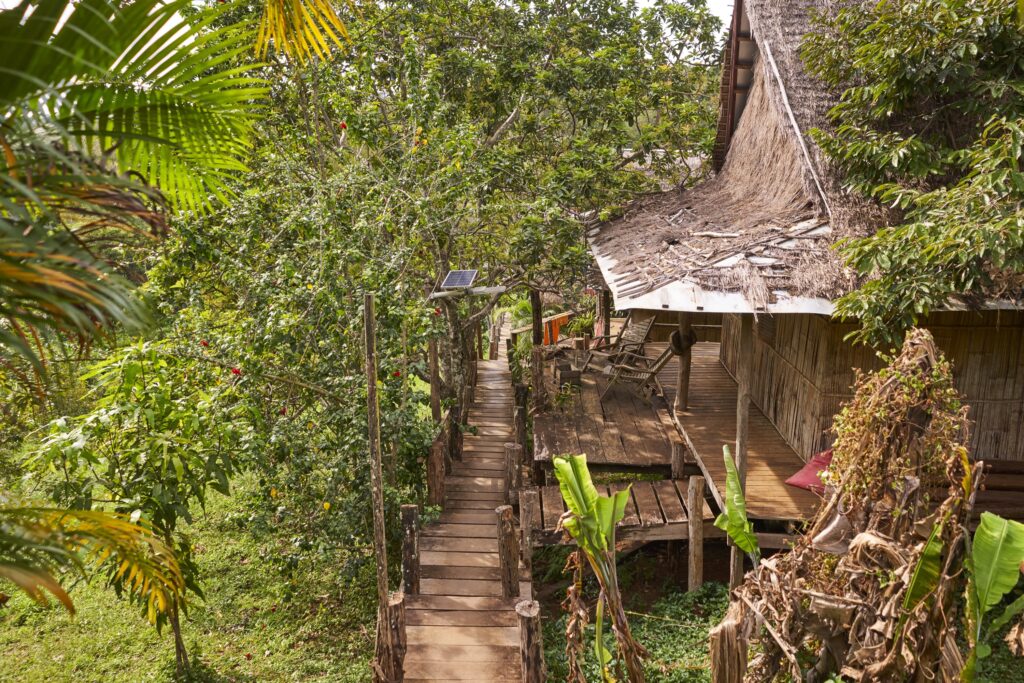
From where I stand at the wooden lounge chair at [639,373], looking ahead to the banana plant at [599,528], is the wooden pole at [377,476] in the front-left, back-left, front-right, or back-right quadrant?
front-right

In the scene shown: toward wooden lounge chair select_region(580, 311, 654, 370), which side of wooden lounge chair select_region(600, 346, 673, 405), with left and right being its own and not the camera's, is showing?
right

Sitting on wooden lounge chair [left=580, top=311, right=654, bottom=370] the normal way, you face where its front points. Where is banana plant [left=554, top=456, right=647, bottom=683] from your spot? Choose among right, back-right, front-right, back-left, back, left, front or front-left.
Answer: front-left

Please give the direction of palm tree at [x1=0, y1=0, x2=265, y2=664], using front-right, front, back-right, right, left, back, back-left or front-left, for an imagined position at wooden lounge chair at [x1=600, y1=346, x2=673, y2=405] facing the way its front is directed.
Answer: left

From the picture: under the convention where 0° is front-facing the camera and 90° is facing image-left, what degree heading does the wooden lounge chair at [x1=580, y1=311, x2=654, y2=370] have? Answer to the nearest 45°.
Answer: approximately 45°

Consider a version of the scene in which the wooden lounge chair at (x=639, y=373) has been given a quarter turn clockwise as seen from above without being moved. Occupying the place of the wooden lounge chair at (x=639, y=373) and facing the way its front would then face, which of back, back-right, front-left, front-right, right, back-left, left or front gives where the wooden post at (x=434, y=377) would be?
back-left

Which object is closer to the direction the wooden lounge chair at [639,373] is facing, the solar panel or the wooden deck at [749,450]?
the solar panel

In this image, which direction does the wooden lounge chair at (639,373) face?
to the viewer's left

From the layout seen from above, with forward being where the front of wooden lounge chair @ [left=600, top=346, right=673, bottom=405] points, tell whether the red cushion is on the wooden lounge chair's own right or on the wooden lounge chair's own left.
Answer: on the wooden lounge chair's own left

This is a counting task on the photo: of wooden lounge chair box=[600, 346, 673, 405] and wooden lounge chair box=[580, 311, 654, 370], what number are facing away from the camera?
0

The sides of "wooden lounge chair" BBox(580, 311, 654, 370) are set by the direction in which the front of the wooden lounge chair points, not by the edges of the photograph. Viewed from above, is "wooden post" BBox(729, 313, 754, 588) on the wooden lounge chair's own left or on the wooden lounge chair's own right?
on the wooden lounge chair's own left

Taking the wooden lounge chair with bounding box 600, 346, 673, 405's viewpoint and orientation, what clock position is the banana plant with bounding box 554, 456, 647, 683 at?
The banana plant is roughly at 9 o'clock from the wooden lounge chair.
